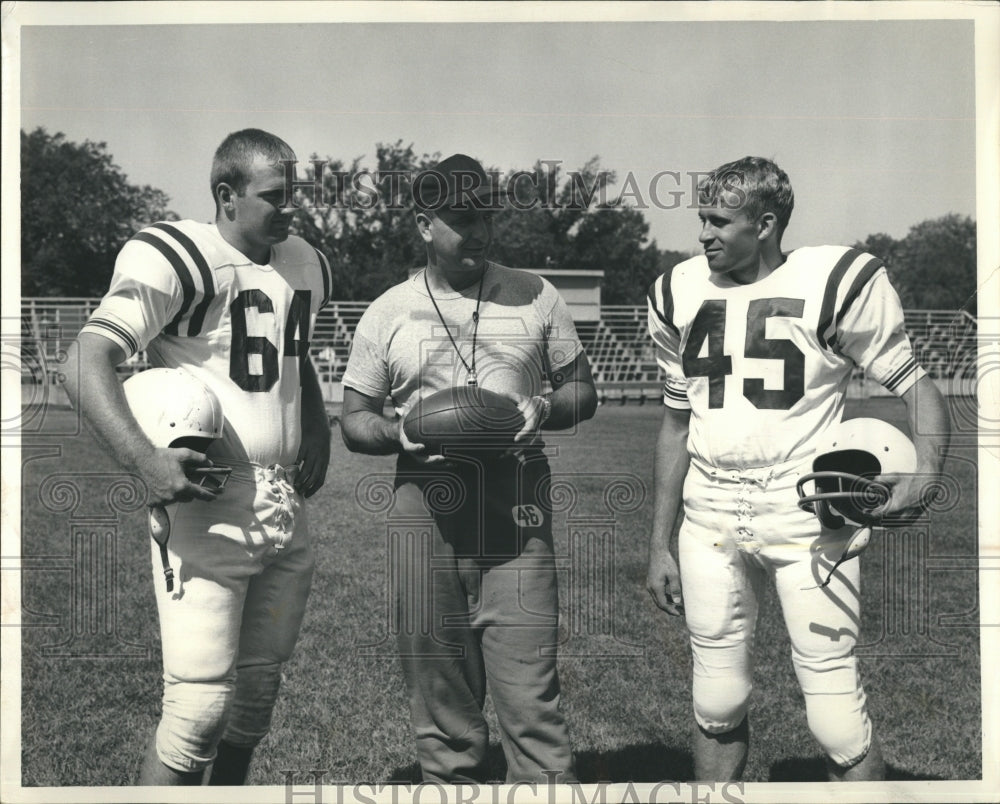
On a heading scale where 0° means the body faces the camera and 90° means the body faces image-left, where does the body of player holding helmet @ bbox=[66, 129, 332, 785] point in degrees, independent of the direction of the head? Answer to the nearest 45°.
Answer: approximately 315°

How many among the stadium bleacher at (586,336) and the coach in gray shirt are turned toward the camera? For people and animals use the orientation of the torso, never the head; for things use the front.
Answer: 2

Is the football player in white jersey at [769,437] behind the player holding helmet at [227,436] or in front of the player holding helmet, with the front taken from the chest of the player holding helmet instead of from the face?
in front

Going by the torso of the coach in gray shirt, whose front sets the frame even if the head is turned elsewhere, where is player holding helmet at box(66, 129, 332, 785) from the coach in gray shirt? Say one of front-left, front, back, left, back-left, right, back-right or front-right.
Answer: right

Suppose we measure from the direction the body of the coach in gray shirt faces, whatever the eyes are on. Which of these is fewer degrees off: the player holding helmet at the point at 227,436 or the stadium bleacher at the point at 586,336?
the player holding helmet

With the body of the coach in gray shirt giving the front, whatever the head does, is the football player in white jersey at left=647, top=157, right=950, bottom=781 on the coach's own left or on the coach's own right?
on the coach's own left

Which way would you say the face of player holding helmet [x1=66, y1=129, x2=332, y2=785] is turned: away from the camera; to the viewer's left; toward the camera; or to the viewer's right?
to the viewer's right

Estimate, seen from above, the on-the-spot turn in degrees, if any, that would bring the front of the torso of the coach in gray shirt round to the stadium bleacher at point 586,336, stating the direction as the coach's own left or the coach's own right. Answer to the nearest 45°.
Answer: approximately 135° to the coach's own left

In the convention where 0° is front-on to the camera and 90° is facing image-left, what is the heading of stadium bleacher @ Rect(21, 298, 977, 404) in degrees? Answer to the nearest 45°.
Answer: approximately 0°

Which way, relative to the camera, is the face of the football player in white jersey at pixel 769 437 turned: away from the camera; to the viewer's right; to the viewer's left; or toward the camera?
to the viewer's left

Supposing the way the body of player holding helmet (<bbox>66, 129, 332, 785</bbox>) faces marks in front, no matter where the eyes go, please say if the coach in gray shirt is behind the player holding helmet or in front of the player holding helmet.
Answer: in front
